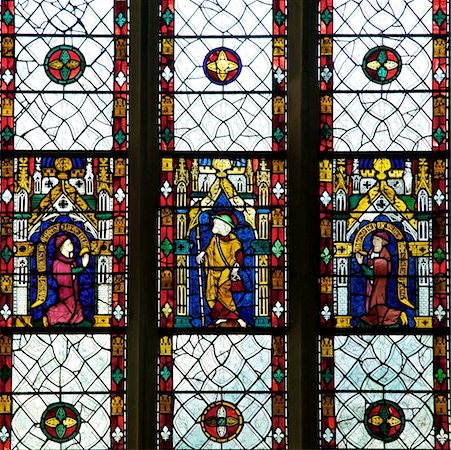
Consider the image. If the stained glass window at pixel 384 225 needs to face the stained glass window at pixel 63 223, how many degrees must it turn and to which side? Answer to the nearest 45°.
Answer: approximately 90° to its right

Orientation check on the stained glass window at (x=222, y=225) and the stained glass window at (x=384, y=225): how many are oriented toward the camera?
2

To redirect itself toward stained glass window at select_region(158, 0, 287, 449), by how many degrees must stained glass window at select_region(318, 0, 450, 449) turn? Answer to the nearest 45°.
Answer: approximately 90° to its right

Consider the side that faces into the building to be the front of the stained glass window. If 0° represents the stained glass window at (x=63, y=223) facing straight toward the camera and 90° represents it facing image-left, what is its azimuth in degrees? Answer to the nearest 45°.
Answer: approximately 0°

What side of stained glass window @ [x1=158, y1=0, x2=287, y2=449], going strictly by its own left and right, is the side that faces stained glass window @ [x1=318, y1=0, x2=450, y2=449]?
left

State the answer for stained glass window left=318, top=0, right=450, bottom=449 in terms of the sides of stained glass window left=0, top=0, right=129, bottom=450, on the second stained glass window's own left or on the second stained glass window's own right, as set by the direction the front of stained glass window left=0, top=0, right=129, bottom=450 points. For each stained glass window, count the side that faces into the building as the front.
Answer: on the second stained glass window's own left
